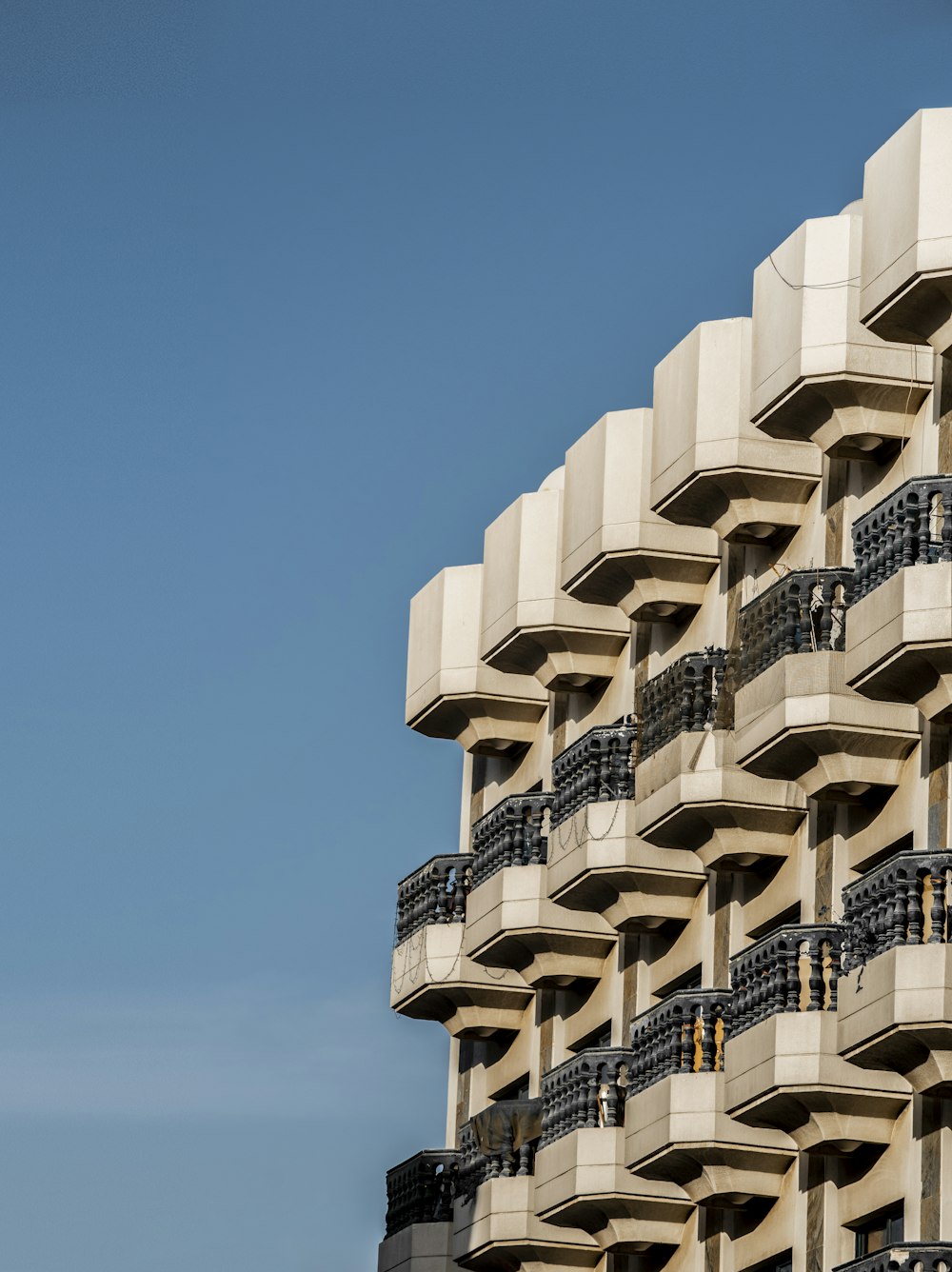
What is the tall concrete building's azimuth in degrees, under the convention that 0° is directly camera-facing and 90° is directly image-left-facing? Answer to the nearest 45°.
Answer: approximately 45°
